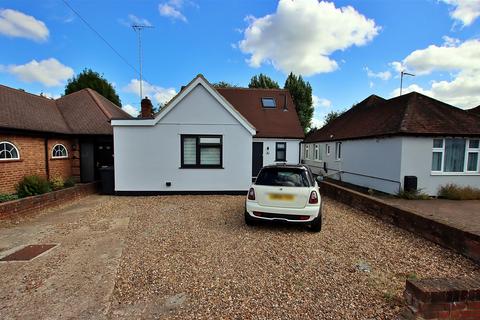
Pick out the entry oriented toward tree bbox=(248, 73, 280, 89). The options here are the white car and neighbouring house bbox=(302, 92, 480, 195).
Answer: the white car

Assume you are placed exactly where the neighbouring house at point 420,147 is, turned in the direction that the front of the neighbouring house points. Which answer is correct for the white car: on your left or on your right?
on your right

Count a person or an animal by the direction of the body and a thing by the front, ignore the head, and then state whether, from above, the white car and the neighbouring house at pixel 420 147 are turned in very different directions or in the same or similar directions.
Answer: very different directions

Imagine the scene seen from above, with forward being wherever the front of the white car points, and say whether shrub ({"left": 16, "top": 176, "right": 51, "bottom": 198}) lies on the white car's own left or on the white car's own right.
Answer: on the white car's own left

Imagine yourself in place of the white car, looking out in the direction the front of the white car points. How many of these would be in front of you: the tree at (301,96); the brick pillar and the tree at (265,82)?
2

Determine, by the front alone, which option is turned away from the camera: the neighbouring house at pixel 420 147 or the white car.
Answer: the white car

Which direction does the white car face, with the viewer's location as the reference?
facing away from the viewer

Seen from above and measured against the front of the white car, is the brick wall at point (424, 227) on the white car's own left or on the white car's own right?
on the white car's own right

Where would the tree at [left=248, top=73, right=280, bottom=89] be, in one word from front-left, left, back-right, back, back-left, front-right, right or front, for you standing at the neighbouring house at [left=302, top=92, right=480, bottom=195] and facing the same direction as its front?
back

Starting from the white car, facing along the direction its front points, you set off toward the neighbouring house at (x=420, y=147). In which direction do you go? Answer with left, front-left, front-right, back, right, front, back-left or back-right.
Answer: front-right

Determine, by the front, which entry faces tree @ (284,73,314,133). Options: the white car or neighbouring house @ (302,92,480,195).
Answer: the white car

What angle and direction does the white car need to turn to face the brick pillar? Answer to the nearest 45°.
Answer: approximately 135° to its right

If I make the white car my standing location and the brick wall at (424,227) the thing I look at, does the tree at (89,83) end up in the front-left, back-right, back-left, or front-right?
back-left
